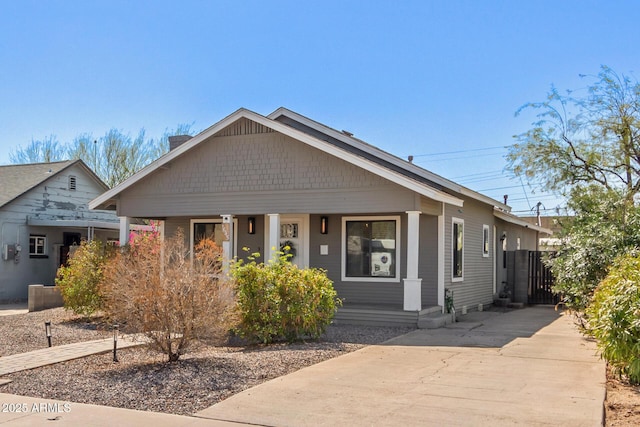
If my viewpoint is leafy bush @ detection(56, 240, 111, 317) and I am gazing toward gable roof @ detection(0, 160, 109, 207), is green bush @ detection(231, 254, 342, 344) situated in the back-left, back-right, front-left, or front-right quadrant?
back-right

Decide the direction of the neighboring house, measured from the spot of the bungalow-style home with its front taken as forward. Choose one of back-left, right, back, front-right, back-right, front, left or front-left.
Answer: right

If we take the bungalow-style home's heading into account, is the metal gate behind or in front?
behind

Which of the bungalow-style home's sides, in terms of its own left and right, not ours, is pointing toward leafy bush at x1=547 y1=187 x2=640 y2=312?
left

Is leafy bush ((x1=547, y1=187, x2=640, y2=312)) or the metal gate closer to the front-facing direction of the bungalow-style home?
the leafy bush

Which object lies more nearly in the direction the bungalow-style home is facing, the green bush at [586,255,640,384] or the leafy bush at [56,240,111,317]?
the leafy bush

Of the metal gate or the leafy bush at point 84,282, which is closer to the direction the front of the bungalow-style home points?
the leafy bush

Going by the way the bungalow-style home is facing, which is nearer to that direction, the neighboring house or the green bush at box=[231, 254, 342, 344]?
the green bush

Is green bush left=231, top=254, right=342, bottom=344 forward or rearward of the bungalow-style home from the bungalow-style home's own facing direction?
forward

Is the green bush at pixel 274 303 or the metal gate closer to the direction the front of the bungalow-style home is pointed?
the green bush

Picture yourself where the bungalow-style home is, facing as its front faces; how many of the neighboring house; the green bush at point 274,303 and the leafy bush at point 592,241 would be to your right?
1

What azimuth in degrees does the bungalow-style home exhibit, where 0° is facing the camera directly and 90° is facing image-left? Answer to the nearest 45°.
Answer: approximately 45°
